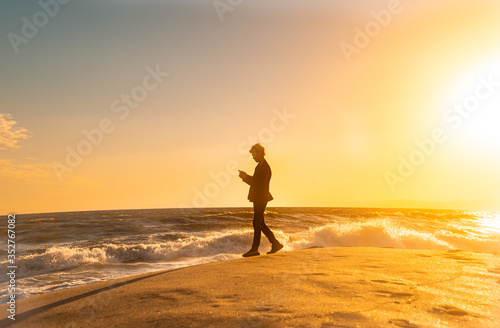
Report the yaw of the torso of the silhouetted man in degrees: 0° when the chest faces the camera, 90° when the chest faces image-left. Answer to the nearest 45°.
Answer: approximately 90°

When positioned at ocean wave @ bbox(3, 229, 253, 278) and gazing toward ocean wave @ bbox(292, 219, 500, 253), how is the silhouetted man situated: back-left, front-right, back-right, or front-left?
front-right

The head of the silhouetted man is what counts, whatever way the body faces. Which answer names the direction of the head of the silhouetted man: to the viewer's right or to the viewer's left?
to the viewer's left

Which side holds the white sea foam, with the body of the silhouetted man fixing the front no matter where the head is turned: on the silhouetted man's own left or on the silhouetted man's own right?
on the silhouetted man's own right

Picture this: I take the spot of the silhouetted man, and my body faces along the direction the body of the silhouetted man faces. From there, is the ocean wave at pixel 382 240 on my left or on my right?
on my right
